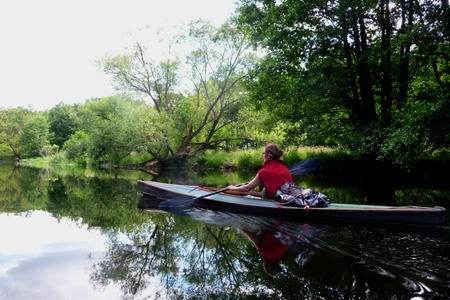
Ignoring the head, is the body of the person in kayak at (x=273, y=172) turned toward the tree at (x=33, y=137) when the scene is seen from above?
yes

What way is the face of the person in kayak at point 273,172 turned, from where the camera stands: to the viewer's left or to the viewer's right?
to the viewer's left

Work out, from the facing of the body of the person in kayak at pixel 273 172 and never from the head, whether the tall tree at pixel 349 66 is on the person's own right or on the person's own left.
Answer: on the person's own right

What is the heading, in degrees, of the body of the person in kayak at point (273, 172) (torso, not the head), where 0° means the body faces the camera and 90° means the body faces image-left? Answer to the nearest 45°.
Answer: approximately 135°
